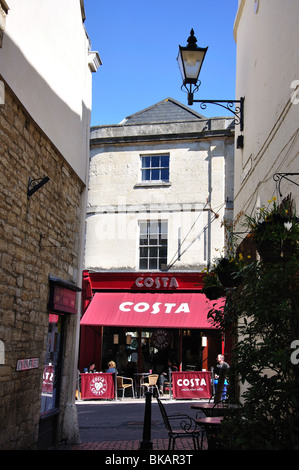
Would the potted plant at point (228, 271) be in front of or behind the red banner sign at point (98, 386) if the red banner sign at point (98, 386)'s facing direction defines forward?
in front

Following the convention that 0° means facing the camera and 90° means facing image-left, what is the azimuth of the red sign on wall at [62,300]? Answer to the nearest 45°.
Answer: approximately 315°

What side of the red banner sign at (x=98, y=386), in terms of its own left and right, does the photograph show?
front

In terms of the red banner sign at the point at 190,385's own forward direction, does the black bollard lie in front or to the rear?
in front

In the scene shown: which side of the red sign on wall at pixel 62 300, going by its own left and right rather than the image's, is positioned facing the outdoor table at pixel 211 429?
front

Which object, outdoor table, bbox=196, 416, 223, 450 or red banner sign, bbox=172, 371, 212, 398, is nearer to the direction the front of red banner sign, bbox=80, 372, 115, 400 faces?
the outdoor table

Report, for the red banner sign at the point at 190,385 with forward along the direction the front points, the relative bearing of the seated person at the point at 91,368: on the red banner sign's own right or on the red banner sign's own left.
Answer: on the red banner sign's own right

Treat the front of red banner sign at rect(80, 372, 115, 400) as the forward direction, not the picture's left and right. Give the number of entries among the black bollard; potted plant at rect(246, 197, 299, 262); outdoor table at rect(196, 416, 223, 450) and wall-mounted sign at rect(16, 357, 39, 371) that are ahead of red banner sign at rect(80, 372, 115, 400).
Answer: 4

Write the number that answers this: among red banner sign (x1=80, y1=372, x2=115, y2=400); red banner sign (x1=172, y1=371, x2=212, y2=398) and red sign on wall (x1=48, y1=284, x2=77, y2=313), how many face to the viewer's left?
0

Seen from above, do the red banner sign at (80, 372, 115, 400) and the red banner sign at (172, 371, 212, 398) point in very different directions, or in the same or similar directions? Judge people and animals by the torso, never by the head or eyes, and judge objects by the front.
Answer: same or similar directions

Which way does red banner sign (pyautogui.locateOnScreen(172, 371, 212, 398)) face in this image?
toward the camera
